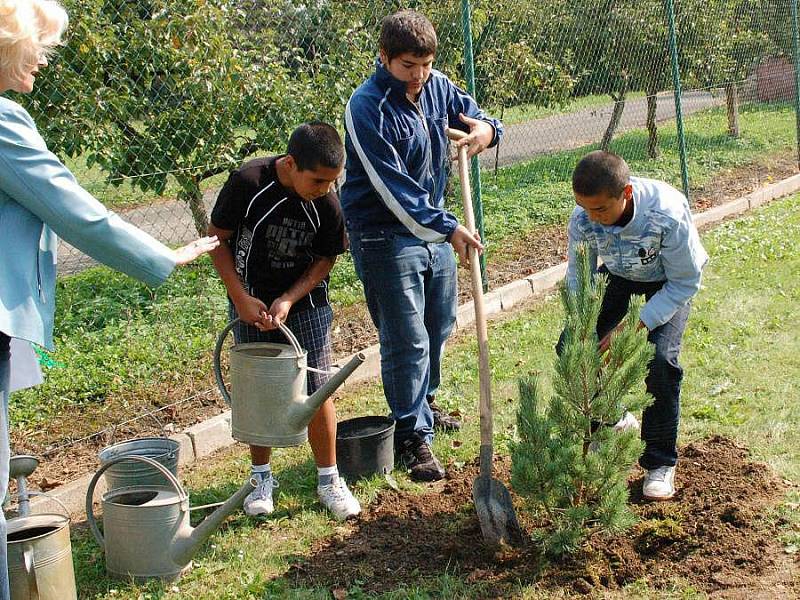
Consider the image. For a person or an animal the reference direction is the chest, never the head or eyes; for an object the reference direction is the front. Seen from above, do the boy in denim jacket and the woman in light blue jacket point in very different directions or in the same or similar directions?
very different directions

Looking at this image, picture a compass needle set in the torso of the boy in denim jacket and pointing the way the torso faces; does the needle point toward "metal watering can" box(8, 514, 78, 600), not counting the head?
yes

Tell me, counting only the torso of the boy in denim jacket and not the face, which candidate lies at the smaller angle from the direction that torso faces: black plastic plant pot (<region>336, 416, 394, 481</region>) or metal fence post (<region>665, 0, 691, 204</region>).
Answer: the black plastic plant pot

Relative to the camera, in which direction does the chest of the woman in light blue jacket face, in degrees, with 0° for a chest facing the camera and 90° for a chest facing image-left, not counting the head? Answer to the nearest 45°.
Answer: approximately 270°

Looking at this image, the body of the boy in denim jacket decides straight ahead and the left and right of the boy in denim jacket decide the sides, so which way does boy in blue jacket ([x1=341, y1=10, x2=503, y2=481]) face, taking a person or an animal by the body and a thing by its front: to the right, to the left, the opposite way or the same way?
to the left

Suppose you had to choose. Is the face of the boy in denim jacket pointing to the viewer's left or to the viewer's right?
to the viewer's left

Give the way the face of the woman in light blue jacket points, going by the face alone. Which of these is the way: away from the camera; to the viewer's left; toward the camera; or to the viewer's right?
to the viewer's right

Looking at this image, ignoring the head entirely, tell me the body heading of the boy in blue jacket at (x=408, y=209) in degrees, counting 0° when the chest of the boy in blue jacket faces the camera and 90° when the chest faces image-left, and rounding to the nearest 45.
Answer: approximately 315°

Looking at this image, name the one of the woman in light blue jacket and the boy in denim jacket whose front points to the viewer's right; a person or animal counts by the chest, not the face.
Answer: the woman in light blue jacket

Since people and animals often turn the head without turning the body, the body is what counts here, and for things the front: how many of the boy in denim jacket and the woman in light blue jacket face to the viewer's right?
1
